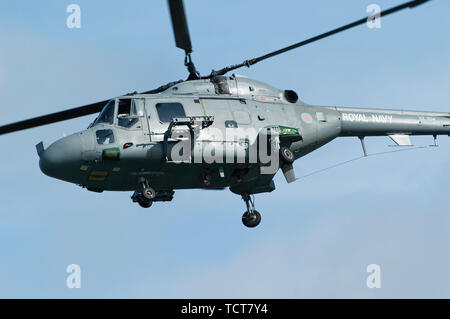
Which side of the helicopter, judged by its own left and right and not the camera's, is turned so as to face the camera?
left
